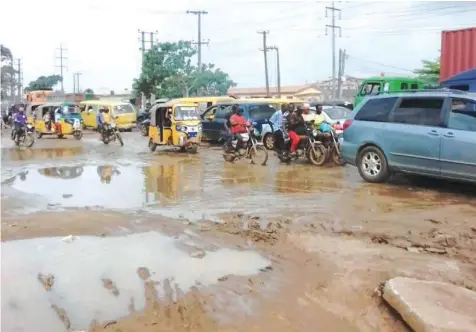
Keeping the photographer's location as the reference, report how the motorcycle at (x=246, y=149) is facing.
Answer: facing the viewer and to the right of the viewer

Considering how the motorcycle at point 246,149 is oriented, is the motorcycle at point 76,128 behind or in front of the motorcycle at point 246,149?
behind

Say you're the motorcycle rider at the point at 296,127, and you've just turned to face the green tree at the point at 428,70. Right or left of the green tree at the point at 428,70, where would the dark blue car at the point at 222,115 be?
left

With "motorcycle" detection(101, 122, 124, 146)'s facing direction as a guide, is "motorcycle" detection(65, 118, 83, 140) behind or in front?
behind

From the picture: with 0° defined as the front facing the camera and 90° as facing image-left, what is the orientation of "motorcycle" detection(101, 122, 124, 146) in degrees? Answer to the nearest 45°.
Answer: approximately 315°
